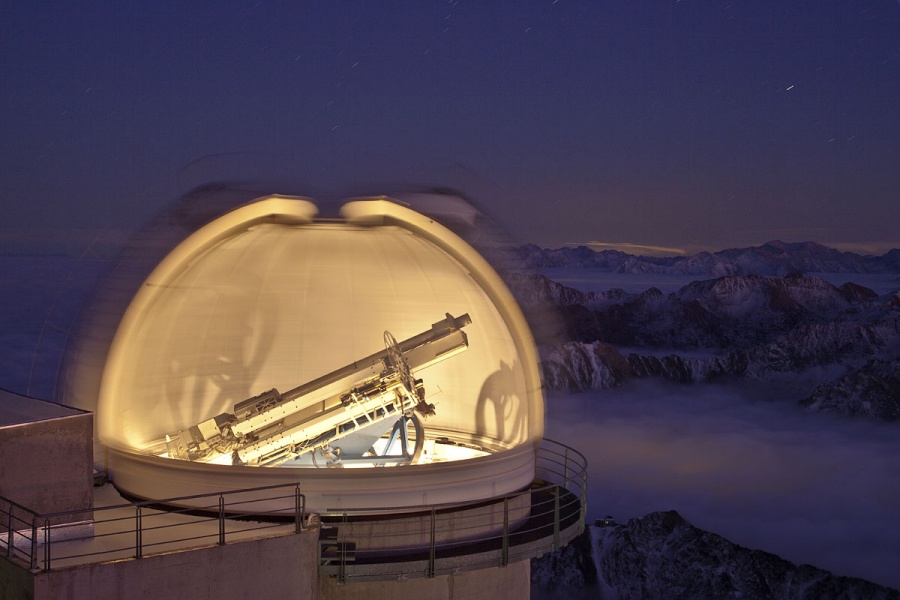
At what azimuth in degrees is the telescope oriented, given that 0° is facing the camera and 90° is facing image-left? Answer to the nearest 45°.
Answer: approximately 270°

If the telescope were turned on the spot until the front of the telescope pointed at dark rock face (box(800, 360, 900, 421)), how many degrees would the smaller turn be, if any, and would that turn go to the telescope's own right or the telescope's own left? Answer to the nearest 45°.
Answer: approximately 45° to the telescope's own left
